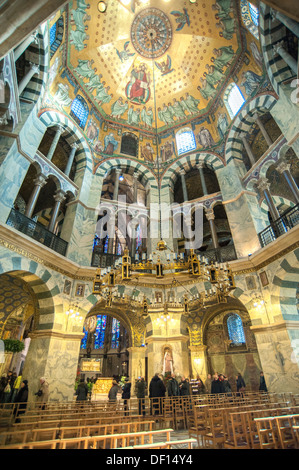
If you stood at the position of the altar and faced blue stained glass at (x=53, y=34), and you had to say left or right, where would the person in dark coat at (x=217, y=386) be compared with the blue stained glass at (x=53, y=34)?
left

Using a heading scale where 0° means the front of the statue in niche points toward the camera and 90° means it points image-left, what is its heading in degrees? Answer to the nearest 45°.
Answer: approximately 0°

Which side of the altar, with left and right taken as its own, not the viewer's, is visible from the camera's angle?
front

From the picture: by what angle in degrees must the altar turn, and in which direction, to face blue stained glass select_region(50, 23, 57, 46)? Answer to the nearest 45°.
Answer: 0° — it already faces it

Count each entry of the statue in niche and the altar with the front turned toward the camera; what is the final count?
2

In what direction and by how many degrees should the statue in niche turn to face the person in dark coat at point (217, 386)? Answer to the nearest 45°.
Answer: approximately 45° to its left
